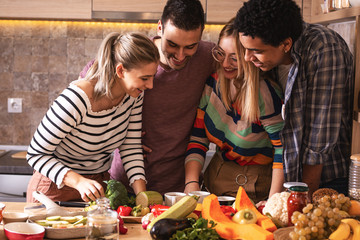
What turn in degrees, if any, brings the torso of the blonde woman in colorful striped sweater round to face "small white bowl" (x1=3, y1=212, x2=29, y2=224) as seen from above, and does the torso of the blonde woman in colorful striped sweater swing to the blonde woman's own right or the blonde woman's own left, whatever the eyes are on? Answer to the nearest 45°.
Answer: approximately 45° to the blonde woman's own right

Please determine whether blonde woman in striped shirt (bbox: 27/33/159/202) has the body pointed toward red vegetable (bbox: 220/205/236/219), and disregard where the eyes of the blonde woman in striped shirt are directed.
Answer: yes

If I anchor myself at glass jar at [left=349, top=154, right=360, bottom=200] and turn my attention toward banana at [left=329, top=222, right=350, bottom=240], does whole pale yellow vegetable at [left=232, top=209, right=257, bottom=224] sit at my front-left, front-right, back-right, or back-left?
front-right

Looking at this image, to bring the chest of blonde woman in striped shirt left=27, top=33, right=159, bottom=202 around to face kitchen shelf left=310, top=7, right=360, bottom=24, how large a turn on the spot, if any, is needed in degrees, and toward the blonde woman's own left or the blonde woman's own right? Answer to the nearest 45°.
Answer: approximately 45° to the blonde woman's own left

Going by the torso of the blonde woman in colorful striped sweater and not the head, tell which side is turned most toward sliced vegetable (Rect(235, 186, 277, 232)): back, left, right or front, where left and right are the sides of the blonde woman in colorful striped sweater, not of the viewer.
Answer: front

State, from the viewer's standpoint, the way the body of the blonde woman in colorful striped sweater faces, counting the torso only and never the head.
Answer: toward the camera

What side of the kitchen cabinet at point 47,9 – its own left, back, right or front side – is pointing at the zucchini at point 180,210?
front

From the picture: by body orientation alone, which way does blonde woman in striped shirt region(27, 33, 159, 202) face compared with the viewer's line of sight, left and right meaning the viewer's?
facing the viewer and to the right of the viewer

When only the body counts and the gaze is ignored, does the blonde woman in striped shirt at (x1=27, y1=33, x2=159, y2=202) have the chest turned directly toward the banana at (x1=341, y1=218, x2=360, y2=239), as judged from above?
yes

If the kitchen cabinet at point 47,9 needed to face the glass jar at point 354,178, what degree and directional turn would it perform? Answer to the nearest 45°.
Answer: approximately 45° to its left

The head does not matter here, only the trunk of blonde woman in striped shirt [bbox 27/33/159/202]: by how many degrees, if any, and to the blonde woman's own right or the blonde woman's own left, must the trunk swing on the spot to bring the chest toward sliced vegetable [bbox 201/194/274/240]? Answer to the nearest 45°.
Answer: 0° — they already face it

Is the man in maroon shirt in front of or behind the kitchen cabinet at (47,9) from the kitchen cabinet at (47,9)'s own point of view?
in front

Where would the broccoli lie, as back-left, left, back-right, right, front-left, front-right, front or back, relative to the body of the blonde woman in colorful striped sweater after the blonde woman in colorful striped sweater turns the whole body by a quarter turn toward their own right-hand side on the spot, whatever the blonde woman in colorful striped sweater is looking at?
front-left

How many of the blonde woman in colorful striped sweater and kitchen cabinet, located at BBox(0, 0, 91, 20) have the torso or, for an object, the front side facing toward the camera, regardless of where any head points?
2

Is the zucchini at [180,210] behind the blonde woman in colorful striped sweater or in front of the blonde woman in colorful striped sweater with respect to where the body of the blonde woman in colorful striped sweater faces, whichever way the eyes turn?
in front
